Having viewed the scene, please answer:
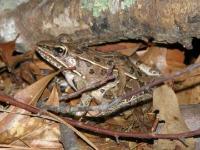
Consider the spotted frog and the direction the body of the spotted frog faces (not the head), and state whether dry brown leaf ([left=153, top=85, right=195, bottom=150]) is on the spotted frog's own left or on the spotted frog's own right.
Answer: on the spotted frog's own left

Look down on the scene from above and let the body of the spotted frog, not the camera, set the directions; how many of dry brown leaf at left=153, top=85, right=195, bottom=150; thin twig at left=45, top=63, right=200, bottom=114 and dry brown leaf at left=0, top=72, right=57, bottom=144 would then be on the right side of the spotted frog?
0

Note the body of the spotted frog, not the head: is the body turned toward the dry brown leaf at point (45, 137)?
no

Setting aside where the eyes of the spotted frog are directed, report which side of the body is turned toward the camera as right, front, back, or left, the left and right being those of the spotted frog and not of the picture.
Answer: left

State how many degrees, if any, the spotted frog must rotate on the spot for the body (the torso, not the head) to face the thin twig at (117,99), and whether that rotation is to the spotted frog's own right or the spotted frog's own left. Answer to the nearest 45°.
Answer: approximately 90° to the spotted frog's own left

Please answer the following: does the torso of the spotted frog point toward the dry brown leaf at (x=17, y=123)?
no

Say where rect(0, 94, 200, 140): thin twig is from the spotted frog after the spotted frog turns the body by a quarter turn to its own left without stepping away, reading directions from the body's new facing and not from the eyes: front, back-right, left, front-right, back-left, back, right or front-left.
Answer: front
